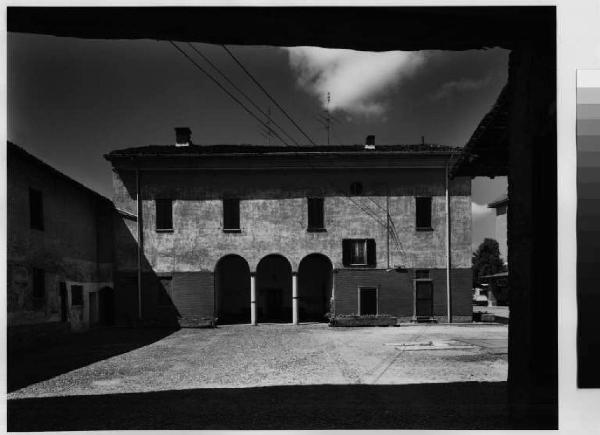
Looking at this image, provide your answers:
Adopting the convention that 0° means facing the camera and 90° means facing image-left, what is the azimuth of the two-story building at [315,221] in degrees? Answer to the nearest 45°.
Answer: approximately 0°
